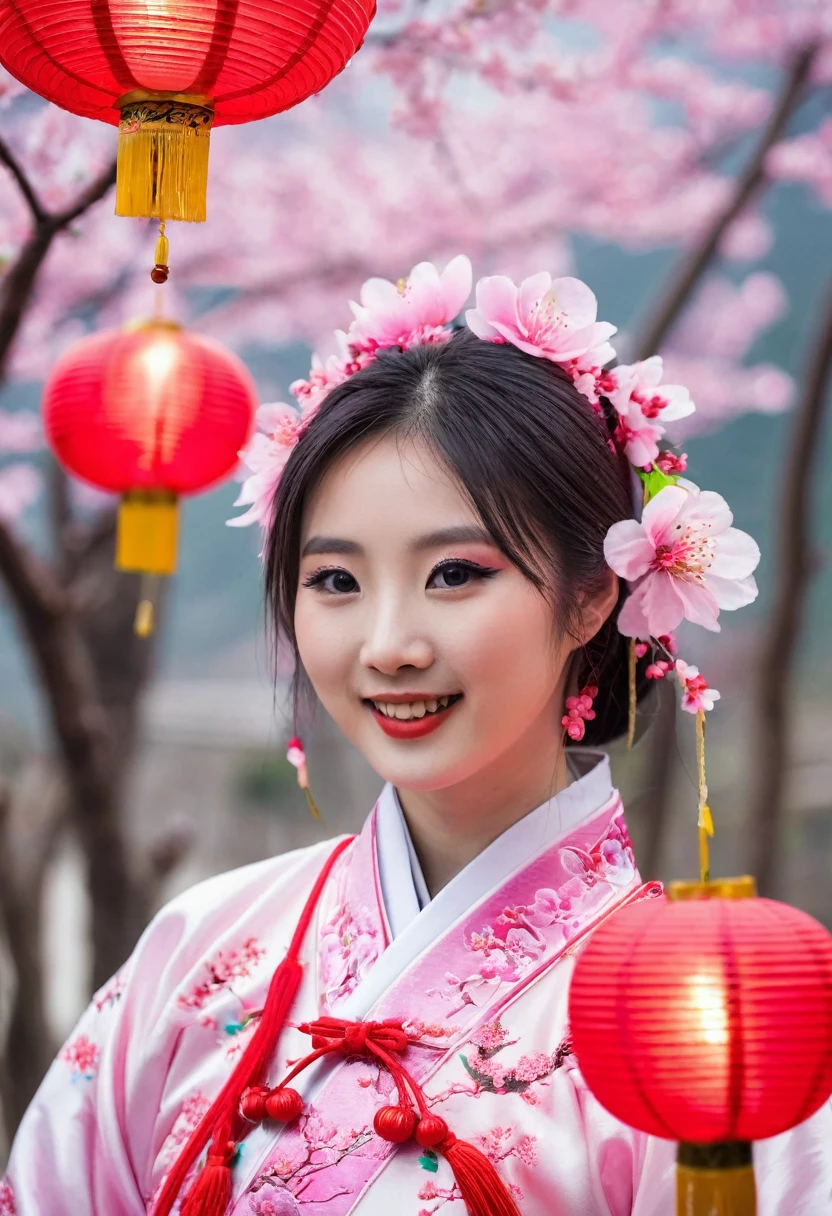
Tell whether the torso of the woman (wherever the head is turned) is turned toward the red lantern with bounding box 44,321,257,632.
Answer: no

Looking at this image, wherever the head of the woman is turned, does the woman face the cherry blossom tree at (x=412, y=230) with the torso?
no

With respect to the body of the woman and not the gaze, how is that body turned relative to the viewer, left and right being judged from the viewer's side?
facing the viewer and to the left of the viewer
